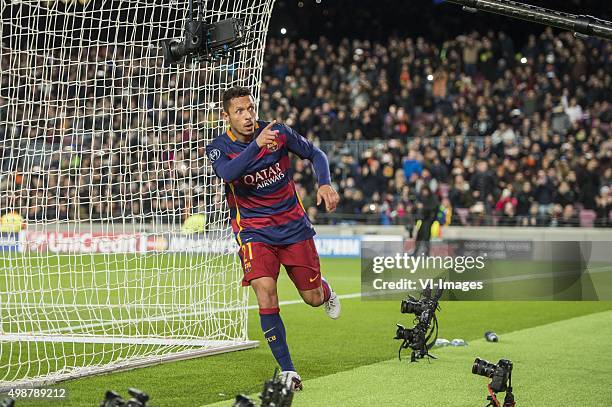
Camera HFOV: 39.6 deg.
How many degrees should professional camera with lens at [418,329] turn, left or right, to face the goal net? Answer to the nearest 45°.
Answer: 0° — it already faces it

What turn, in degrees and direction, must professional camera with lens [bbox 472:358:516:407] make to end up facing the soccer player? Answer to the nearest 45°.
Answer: approximately 45° to its right

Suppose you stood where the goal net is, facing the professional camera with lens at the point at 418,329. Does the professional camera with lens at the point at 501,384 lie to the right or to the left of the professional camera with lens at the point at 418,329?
right

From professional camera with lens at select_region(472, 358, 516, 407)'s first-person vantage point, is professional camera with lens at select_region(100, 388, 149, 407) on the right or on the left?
on its left

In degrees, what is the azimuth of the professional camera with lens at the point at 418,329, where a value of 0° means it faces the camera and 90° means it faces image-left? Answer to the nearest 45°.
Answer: approximately 90°

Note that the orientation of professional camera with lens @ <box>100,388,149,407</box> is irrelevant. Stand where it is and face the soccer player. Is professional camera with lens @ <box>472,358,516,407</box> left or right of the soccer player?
right

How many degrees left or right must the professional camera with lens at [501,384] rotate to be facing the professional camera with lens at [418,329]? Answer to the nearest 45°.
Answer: approximately 90° to its right

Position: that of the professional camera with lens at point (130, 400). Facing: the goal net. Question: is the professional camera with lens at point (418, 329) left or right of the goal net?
right

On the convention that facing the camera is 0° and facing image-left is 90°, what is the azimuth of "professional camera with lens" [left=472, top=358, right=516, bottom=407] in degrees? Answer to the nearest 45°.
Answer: approximately 90°

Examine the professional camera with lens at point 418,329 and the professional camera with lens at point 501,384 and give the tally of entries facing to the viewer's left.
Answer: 2
